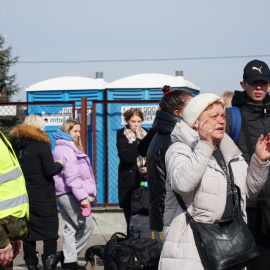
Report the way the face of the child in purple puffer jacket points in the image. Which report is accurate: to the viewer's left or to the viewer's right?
to the viewer's right

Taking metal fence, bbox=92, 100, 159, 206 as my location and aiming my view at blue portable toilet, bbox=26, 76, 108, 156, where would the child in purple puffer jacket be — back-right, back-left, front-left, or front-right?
back-left

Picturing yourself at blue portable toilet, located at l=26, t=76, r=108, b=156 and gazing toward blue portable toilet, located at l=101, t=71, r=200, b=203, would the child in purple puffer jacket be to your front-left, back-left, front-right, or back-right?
front-right
